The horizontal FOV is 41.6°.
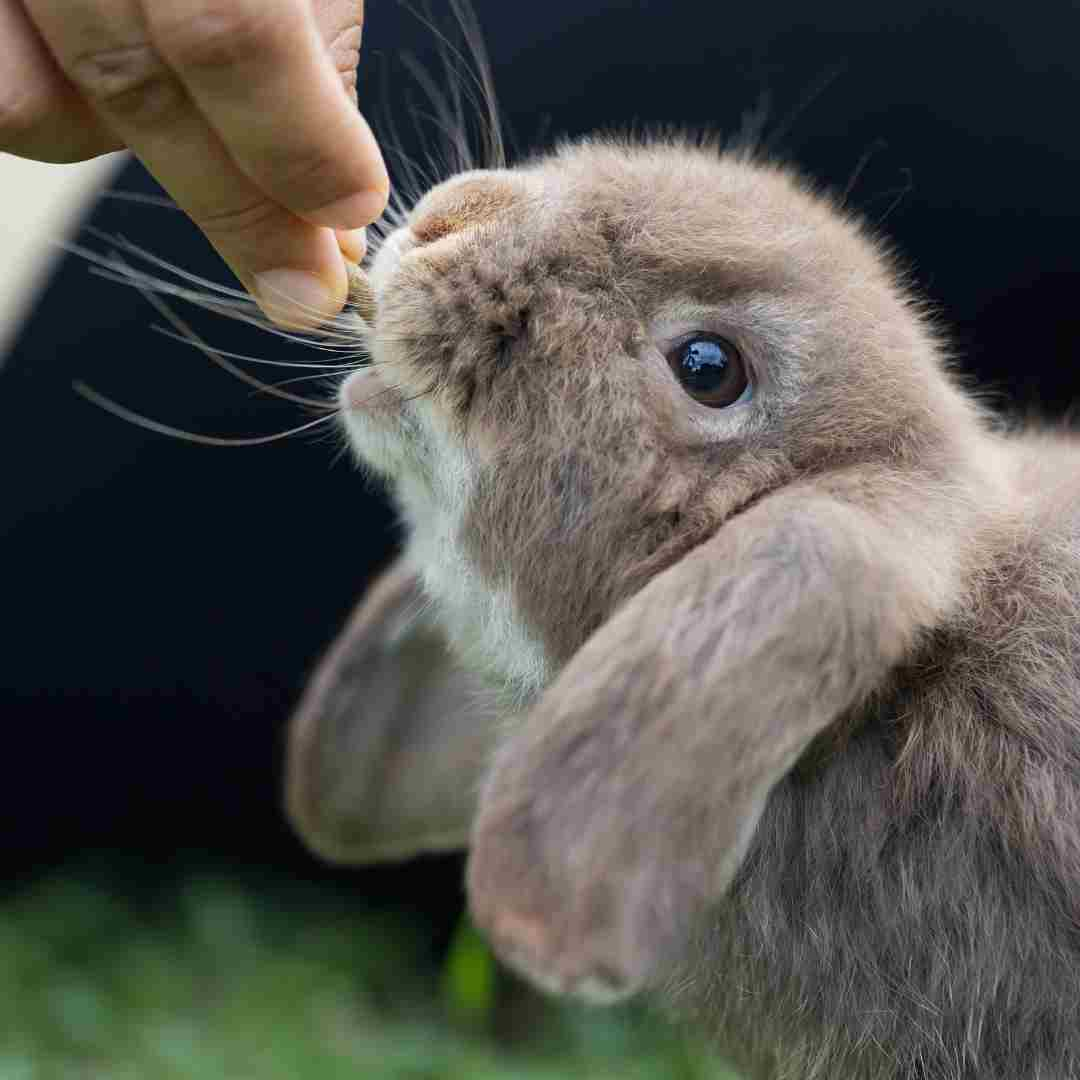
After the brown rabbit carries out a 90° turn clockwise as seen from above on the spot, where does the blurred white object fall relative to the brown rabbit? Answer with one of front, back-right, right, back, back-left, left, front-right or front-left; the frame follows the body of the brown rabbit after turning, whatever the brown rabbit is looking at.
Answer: front-left

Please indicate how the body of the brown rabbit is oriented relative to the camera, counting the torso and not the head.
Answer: to the viewer's left
